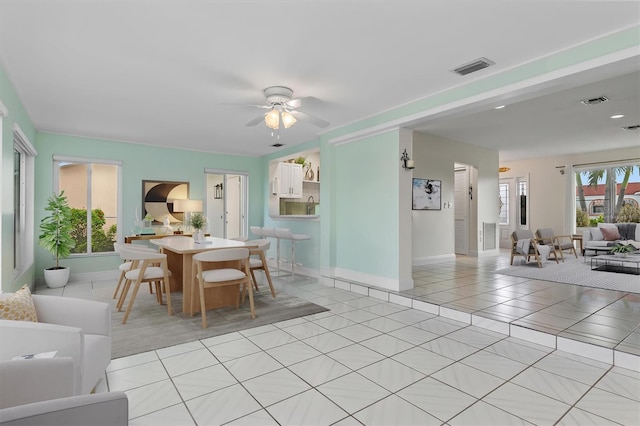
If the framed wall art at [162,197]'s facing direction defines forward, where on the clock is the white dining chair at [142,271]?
The white dining chair is roughly at 12 o'clock from the framed wall art.

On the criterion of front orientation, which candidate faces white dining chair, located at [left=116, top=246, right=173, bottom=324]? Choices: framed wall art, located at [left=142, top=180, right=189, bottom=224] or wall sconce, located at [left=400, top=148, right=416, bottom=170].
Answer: the framed wall art

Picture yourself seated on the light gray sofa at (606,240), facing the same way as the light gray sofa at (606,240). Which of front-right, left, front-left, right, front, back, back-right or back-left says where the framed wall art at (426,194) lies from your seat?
front-right

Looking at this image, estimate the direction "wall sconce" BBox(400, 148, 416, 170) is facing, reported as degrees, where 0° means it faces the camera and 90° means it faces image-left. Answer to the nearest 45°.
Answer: approximately 315°

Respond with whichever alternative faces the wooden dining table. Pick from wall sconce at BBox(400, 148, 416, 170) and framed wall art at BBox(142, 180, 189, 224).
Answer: the framed wall art

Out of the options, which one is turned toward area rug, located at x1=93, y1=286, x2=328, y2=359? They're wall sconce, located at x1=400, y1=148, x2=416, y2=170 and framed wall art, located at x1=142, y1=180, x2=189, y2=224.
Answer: the framed wall art

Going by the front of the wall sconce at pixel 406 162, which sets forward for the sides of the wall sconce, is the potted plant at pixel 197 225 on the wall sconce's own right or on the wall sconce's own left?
on the wall sconce's own right

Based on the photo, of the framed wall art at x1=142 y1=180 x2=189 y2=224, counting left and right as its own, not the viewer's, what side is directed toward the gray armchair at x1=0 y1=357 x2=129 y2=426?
front

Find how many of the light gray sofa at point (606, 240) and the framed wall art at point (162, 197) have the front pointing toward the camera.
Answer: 2

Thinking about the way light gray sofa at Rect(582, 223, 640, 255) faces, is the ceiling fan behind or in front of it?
in front

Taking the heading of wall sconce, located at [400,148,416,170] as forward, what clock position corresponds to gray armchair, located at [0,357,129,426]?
The gray armchair is roughly at 2 o'clock from the wall sconce.

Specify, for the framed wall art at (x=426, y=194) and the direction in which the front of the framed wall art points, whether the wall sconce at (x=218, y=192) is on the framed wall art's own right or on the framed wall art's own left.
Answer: on the framed wall art's own right

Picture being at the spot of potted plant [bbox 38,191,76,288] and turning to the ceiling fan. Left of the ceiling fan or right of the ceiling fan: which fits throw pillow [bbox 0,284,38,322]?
right

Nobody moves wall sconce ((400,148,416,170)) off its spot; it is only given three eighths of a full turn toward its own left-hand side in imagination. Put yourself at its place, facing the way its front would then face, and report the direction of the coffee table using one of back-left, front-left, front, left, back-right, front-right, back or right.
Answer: front-right

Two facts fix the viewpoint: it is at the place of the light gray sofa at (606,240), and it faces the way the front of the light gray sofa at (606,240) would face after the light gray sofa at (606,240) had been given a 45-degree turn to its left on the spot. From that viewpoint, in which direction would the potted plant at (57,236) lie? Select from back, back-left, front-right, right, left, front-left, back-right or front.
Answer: right

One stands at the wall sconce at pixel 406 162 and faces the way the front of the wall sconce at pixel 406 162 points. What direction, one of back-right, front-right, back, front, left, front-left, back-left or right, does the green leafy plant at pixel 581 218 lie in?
left

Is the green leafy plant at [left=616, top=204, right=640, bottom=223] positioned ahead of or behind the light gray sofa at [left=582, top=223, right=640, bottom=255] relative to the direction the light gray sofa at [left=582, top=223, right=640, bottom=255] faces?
behind
